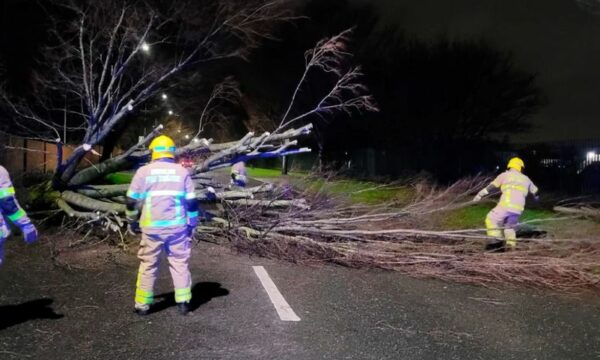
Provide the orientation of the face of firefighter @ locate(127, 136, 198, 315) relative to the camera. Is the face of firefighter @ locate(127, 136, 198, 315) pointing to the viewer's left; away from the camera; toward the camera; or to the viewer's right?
away from the camera

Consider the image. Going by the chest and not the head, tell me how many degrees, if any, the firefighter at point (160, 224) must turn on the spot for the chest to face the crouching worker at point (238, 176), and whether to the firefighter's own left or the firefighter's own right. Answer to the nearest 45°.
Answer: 0° — they already face them

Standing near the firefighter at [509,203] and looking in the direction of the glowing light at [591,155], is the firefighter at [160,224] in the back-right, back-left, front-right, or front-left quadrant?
back-left

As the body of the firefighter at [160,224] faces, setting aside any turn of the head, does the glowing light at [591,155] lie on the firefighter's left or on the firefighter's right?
on the firefighter's right

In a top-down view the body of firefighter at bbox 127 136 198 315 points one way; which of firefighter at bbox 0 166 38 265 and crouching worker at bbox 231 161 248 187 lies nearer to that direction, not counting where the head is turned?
the crouching worker

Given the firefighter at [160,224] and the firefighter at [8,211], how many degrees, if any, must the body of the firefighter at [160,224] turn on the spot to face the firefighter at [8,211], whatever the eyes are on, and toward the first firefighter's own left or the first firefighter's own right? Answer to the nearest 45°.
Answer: approximately 90° to the first firefighter's own left

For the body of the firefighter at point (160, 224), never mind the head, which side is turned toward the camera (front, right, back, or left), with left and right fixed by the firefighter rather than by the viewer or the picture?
back
